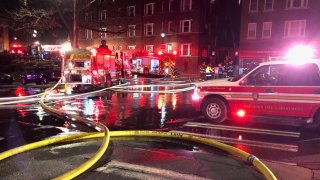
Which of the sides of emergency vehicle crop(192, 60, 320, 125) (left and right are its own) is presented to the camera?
left

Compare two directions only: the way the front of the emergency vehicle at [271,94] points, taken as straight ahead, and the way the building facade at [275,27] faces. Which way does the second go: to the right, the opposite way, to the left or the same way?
to the left

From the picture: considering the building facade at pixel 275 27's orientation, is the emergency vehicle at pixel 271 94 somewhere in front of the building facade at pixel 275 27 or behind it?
in front

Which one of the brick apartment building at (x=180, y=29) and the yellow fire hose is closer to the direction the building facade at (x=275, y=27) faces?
the yellow fire hose

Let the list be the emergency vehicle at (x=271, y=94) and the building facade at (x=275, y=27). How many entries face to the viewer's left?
1

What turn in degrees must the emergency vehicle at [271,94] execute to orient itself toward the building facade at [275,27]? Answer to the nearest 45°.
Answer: approximately 90° to its right

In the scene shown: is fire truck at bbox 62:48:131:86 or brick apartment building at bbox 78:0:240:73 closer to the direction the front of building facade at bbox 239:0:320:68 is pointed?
the fire truck

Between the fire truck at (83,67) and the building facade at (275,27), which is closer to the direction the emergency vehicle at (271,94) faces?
the fire truck

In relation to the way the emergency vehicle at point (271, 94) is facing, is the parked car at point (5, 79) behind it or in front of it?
in front

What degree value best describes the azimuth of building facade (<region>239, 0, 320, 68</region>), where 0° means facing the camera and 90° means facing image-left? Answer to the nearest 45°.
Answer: approximately 0°

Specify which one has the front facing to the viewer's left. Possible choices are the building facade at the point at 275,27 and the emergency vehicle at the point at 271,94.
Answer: the emergency vehicle

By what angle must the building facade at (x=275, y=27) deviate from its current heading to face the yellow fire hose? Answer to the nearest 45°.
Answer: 0° — it already faces it
